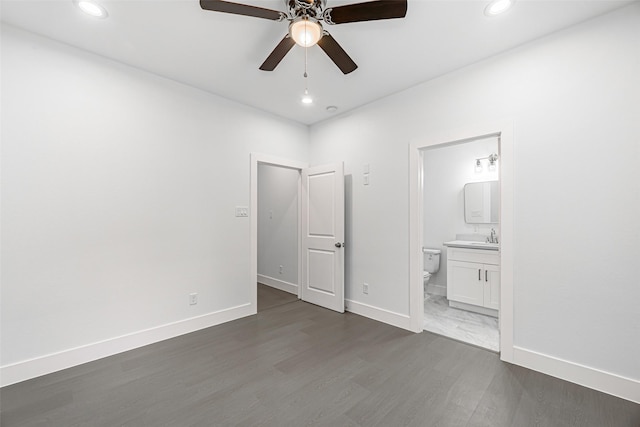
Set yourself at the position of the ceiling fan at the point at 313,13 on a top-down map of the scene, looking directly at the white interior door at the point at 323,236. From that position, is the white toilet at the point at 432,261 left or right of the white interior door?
right

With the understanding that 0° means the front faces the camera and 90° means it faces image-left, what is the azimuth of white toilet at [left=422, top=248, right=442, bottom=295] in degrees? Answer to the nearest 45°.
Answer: approximately 45°

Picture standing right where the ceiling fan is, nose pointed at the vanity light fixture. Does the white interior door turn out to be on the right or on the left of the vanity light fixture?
left
